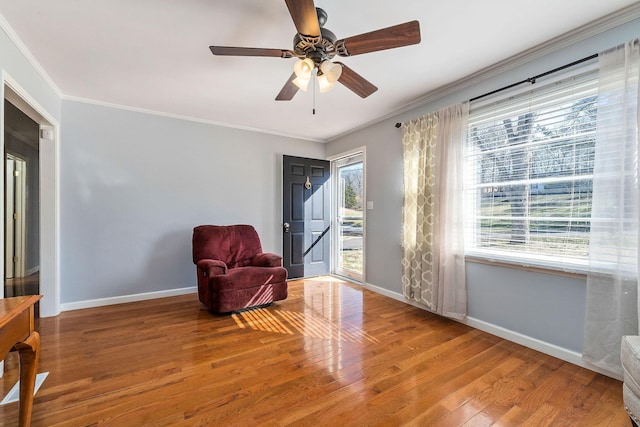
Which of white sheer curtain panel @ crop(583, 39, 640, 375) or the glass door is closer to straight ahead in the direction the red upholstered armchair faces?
the white sheer curtain panel

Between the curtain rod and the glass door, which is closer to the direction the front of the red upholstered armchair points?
the curtain rod

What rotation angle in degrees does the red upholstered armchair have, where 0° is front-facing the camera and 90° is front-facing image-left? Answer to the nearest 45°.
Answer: approximately 315°

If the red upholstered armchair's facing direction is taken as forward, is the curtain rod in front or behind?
in front

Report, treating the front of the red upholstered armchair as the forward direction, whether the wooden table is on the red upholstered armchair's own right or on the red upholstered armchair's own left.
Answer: on the red upholstered armchair's own right

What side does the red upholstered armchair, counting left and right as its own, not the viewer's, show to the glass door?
left

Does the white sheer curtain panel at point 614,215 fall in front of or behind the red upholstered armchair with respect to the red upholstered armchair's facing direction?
in front
